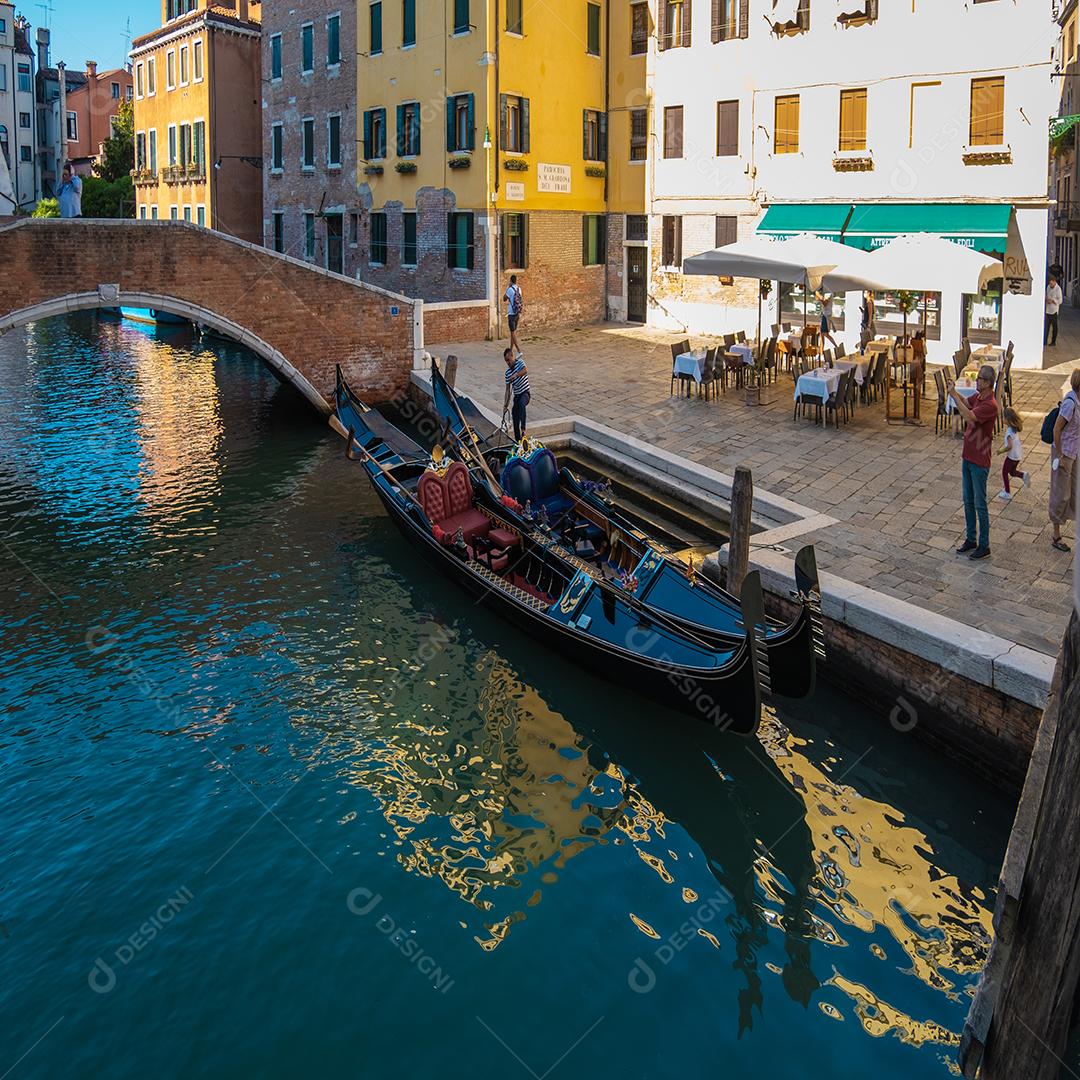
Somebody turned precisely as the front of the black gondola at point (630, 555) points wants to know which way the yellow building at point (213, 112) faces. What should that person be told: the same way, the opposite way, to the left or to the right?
to the right

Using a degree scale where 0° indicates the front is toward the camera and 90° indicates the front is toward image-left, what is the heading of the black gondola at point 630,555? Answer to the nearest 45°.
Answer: approximately 315°

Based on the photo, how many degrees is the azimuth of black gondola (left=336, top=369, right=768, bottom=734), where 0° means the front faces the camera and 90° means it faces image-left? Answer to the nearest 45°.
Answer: approximately 315°

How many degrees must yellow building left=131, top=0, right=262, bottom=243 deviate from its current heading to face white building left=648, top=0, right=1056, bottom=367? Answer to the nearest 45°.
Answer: approximately 90° to its left

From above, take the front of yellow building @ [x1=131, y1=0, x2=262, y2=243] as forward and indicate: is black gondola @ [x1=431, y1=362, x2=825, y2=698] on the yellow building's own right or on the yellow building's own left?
on the yellow building's own left

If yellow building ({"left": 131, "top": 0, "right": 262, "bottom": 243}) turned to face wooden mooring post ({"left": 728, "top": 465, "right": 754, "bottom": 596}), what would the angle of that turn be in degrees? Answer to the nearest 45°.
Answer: approximately 45° to its left

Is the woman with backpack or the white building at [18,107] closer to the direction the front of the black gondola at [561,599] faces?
the woman with backpack

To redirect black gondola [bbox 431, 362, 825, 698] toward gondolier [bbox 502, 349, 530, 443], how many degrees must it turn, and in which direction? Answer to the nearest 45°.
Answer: approximately 135° to its left

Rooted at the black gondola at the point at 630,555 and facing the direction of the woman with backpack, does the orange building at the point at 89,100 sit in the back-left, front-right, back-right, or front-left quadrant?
back-left

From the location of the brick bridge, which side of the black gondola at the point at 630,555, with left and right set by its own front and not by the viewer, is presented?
back

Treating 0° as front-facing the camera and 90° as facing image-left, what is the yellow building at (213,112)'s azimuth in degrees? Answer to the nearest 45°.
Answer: approximately 45°

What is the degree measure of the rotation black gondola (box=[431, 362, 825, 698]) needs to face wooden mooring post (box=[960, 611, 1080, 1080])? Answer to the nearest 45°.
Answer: approximately 45° to its right
